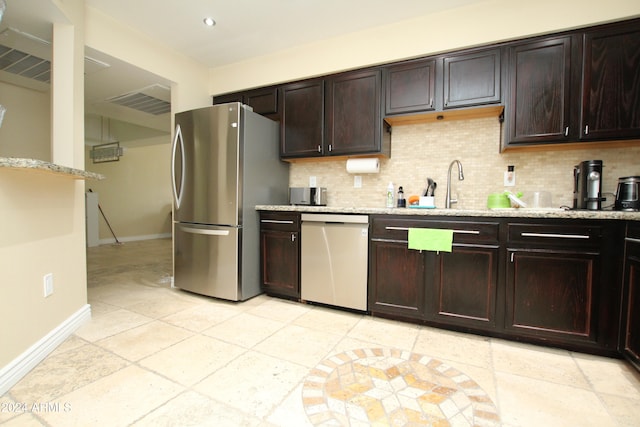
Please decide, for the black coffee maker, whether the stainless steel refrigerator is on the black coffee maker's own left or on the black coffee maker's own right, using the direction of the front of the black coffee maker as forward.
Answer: on the black coffee maker's own right

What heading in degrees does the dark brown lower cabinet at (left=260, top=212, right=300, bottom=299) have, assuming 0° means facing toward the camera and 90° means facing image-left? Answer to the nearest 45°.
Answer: approximately 45°

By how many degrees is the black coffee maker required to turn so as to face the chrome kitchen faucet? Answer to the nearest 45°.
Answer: approximately 135° to its right

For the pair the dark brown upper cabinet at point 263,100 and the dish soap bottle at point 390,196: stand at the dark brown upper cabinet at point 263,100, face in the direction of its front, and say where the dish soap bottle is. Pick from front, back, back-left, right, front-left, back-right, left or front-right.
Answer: left

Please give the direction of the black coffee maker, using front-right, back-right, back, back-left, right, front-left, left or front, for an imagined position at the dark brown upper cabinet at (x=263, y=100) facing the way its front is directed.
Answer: left

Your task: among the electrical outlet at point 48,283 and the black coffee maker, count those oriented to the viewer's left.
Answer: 0

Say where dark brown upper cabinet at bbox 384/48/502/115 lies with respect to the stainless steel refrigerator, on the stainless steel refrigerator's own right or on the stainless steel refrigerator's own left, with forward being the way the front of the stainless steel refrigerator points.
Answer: on the stainless steel refrigerator's own left

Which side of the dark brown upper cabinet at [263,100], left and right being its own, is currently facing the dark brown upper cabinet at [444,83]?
left

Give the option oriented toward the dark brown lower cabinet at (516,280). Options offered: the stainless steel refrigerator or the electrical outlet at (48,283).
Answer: the electrical outlet

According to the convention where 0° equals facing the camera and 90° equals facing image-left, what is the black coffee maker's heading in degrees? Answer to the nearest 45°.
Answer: approximately 315°

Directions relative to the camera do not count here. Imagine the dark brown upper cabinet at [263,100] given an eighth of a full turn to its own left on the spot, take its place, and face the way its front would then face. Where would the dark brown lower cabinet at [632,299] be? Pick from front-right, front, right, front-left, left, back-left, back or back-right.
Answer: front-left

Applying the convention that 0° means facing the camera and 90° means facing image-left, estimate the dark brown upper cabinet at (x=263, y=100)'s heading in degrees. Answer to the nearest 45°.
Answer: approximately 45°

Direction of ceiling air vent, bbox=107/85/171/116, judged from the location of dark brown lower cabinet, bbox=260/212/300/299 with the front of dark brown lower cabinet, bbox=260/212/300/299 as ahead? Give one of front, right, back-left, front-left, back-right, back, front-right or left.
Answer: right

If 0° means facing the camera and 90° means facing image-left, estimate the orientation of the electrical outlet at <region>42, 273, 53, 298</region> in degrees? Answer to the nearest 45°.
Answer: approximately 315°

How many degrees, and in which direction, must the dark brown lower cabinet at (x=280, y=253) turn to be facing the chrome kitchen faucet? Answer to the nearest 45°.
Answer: approximately 135° to its left
